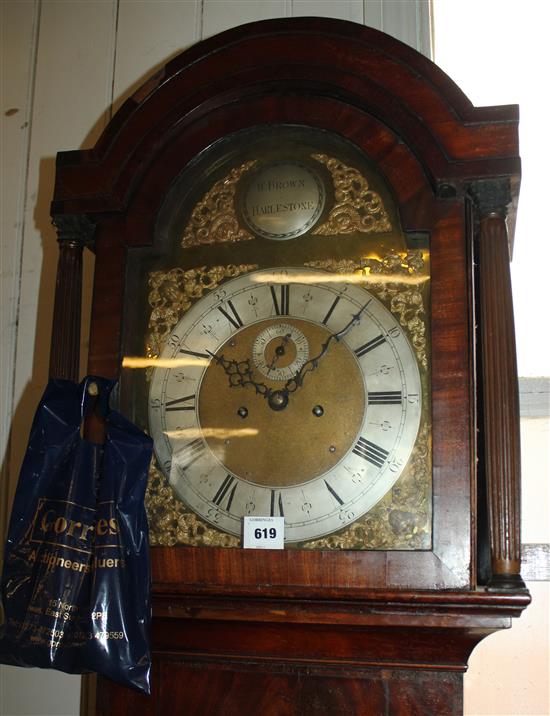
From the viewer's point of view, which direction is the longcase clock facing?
toward the camera
